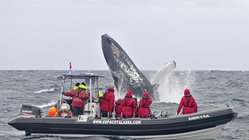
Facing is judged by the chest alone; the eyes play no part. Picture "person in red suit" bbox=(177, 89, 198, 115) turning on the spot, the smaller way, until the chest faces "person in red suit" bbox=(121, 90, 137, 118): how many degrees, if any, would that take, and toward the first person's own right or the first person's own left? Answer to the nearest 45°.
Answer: approximately 90° to the first person's own left

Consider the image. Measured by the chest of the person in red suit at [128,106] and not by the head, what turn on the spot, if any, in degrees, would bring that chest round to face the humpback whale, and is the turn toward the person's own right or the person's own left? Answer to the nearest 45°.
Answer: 0° — they already face it

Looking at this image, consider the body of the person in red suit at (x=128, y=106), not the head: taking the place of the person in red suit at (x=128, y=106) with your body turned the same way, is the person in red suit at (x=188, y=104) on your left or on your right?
on your right

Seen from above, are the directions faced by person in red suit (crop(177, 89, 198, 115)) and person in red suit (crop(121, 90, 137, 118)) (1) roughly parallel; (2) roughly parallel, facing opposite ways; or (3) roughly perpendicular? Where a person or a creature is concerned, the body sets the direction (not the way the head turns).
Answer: roughly parallel

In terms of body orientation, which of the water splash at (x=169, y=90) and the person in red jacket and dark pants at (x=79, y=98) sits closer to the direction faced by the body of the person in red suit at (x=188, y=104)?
the water splash

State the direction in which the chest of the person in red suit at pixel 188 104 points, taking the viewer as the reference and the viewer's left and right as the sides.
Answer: facing away from the viewer

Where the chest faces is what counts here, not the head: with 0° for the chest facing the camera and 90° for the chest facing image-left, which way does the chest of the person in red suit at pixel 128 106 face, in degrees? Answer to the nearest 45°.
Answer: approximately 180°

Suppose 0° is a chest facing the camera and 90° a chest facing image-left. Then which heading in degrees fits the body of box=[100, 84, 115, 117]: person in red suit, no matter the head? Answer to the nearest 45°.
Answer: approximately 225°

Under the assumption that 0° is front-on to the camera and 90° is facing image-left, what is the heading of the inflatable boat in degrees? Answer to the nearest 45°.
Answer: approximately 270°

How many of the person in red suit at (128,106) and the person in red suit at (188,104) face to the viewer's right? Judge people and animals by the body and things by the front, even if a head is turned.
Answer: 0
